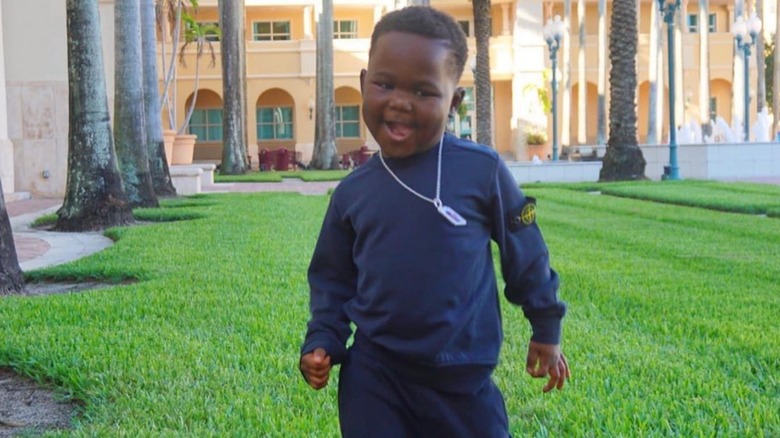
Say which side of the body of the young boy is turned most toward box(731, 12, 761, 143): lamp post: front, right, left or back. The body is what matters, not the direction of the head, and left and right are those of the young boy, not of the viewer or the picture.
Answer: back

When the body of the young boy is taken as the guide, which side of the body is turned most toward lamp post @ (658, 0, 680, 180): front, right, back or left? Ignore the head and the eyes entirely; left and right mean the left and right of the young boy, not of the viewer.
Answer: back

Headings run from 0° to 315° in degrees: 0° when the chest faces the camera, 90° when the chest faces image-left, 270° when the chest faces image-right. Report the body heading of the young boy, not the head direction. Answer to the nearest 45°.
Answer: approximately 0°

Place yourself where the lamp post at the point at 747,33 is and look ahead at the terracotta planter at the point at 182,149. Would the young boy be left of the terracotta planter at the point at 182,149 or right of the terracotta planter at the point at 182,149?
left

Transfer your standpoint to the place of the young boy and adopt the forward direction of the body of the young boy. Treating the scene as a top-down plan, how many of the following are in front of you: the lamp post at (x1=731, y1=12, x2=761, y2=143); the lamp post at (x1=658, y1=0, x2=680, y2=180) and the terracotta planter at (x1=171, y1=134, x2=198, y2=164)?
0

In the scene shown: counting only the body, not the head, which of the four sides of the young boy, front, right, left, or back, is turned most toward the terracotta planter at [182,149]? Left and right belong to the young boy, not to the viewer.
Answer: back
